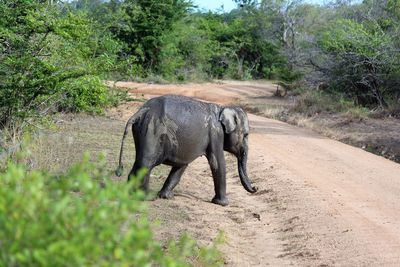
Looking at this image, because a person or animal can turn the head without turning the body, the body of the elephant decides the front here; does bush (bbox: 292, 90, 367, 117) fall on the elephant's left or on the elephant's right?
on the elephant's left

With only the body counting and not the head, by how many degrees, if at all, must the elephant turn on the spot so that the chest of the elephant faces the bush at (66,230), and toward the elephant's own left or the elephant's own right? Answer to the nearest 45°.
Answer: approximately 90° to the elephant's own right

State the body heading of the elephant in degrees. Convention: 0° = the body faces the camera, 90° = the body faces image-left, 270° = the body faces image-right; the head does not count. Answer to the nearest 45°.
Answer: approximately 270°
